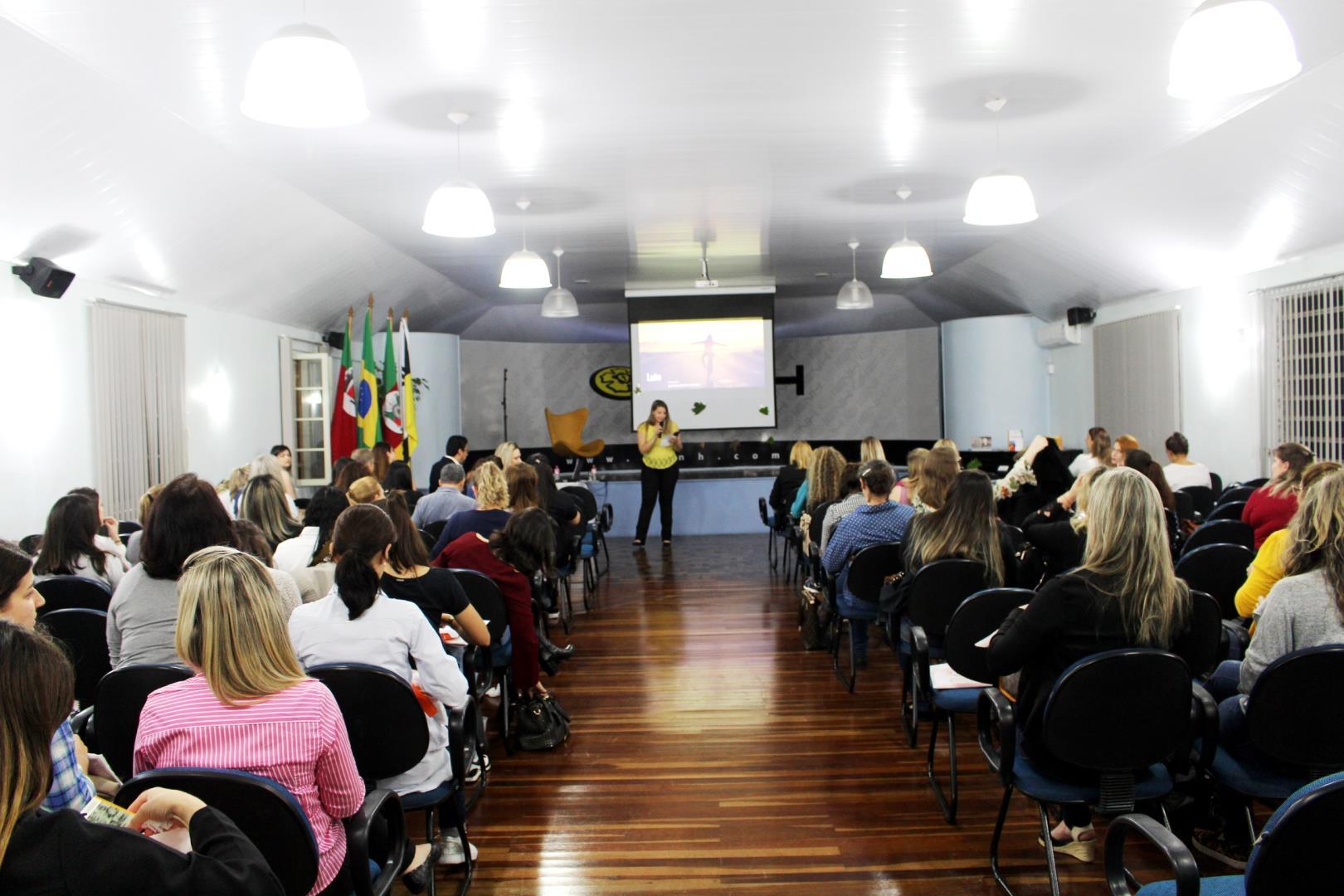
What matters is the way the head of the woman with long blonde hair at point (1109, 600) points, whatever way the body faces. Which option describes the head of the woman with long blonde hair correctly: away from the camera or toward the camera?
away from the camera

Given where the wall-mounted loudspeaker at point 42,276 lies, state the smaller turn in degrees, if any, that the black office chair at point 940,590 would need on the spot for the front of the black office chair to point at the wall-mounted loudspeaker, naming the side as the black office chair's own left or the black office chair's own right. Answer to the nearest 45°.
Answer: approximately 45° to the black office chair's own left

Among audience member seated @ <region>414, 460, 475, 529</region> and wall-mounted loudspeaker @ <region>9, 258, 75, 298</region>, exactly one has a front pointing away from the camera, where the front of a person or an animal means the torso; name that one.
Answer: the audience member seated

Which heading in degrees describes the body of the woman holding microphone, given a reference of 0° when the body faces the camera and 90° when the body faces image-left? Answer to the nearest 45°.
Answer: approximately 0°

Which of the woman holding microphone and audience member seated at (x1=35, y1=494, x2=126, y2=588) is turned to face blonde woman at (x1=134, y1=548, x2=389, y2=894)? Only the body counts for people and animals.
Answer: the woman holding microphone

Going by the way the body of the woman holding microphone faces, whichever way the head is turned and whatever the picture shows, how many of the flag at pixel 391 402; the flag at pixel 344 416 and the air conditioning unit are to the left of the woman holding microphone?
1

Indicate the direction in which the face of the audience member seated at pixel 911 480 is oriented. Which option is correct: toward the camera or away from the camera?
away from the camera

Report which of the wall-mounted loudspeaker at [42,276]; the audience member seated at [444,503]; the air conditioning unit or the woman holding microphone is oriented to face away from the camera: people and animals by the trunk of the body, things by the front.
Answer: the audience member seated

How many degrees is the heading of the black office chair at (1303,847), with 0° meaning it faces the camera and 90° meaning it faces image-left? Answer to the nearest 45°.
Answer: approximately 135°

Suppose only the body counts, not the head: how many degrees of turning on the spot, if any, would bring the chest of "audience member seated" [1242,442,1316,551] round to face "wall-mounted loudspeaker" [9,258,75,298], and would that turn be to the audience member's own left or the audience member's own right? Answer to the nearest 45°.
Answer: approximately 45° to the audience member's own left
